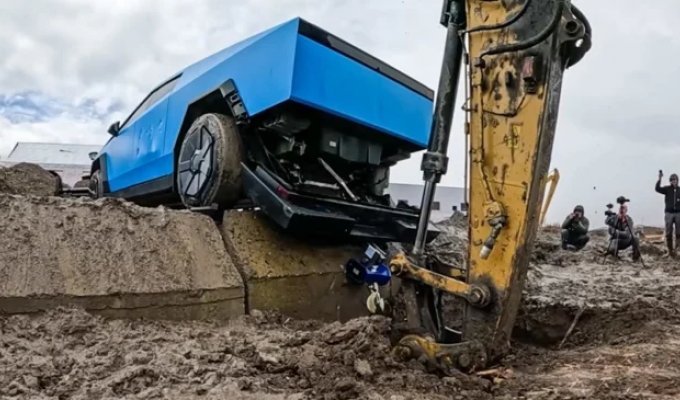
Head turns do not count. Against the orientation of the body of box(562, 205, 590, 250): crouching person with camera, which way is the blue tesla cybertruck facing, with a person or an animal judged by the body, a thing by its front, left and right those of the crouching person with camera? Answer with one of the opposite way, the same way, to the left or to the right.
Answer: to the right

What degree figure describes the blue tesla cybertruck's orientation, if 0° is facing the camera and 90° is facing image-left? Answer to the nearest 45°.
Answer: approximately 135°

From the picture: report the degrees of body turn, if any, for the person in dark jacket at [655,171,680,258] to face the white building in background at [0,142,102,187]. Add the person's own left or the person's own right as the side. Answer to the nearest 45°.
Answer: approximately 90° to the person's own right

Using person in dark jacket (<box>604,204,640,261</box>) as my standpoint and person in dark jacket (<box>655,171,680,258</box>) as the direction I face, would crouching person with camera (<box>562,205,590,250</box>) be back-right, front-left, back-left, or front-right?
back-left

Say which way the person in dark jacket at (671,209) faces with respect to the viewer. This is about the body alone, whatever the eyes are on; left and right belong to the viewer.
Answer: facing the viewer

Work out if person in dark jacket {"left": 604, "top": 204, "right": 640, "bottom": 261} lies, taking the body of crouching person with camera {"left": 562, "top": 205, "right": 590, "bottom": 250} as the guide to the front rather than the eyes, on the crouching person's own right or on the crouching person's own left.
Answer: on the crouching person's own left

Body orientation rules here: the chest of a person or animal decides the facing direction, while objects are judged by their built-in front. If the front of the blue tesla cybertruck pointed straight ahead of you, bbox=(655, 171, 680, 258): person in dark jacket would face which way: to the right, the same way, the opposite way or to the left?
to the left

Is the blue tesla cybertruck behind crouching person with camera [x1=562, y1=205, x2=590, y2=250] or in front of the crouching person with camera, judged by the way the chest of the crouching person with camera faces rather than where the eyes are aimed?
in front

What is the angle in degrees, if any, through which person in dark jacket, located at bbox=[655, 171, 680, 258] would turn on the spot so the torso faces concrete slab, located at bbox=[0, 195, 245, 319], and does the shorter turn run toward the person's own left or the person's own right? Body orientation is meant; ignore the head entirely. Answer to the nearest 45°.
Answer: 0° — they already face it

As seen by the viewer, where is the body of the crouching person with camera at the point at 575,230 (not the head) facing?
toward the camera

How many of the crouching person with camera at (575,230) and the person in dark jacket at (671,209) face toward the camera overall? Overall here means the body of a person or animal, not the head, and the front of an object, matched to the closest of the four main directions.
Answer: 2

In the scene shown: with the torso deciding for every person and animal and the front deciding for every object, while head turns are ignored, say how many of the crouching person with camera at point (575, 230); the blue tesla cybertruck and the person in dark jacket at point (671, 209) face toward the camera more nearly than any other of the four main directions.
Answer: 2
